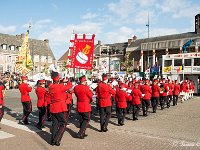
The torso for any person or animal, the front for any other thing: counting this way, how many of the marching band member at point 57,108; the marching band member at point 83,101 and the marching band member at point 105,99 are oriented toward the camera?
0

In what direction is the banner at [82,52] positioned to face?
toward the camera

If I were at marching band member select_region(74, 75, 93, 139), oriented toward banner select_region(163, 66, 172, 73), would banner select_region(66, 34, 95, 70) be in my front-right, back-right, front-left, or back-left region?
front-left

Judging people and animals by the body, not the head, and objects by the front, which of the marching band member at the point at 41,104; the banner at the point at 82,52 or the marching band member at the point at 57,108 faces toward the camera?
the banner

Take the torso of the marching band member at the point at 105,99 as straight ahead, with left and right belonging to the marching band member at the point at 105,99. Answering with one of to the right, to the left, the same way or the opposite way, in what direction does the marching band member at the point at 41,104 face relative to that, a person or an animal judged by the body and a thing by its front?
the same way

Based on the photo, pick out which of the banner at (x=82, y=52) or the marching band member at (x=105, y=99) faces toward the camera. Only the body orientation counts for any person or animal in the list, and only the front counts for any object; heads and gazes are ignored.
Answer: the banner
